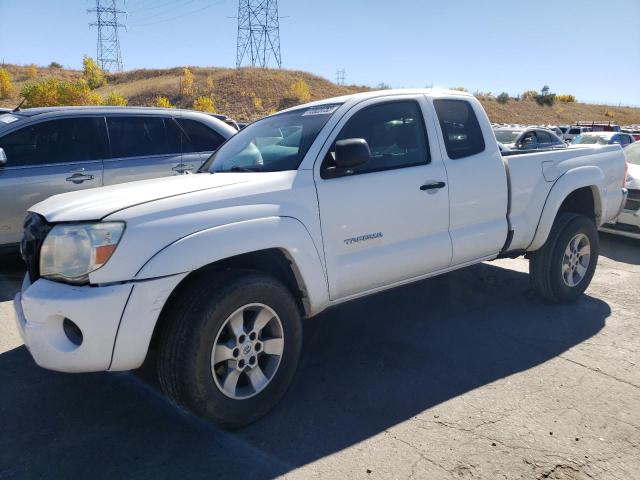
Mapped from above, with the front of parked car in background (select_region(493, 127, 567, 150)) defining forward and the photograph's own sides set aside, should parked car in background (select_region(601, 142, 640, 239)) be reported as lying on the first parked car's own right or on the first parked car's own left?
on the first parked car's own left

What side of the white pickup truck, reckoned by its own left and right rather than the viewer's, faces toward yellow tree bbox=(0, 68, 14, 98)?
right

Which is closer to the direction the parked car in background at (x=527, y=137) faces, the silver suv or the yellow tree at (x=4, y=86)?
the silver suv

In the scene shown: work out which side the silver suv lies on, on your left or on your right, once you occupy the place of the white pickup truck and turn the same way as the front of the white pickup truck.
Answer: on your right

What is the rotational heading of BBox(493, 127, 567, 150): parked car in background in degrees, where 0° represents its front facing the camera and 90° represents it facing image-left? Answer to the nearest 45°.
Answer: approximately 45°

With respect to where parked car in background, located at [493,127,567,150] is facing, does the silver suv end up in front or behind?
in front

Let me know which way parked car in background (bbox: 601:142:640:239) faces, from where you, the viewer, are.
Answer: facing the viewer and to the left of the viewer

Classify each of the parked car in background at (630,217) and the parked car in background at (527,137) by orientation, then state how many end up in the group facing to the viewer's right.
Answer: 0

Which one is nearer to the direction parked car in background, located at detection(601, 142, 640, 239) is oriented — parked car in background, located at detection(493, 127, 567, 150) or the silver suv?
the silver suv

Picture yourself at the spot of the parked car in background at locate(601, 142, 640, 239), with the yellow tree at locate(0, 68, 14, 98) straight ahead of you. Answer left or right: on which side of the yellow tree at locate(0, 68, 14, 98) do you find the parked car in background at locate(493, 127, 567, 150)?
right

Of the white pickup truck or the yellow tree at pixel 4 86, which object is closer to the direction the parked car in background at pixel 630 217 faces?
the white pickup truck

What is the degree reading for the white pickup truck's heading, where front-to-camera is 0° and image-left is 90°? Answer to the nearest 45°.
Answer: approximately 45°

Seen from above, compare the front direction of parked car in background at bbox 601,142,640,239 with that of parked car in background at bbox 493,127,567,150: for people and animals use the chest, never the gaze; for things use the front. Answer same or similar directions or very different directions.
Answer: same or similar directions
